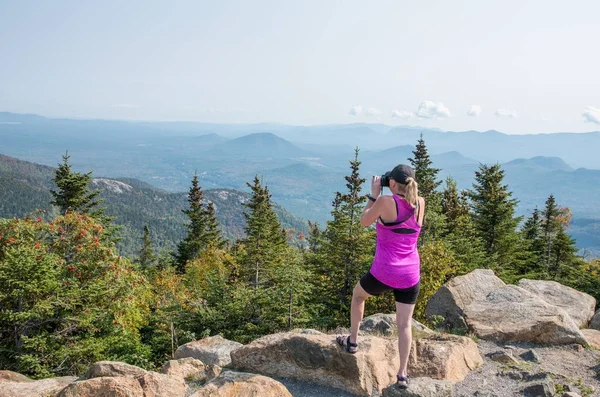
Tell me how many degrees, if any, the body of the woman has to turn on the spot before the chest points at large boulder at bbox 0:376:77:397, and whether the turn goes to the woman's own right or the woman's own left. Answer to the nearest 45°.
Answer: approximately 45° to the woman's own left

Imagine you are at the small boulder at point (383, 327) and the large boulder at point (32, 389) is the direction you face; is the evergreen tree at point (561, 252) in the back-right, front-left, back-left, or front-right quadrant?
back-right

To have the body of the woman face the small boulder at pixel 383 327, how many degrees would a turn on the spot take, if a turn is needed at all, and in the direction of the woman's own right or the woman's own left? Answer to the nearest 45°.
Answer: approximately 45° to the woman's own right

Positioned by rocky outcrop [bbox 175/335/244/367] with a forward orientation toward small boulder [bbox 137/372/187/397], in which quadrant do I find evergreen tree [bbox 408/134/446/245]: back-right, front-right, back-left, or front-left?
back-left

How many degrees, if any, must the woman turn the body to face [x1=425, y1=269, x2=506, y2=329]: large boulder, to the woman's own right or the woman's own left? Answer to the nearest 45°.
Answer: approximately 45° to the woman's own right

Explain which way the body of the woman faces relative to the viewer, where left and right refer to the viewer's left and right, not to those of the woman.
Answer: facing away from the viewer and to the left of the viewer

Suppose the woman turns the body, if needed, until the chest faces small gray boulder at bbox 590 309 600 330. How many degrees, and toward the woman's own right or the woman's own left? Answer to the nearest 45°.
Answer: approximately 90° to the woman's own right

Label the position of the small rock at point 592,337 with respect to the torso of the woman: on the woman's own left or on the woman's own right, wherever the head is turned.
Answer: on the woman's own right
